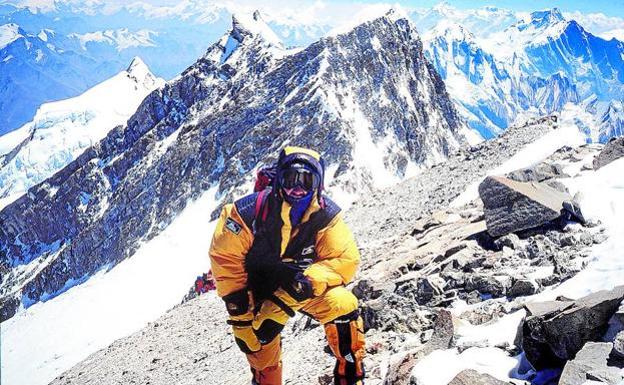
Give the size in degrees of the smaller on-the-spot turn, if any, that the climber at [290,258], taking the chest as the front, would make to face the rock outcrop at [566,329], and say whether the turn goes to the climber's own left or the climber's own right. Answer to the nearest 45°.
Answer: approximately 45° to the climber's own left

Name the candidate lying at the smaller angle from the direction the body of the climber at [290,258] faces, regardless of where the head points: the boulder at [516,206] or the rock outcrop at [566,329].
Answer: the rock outcrop

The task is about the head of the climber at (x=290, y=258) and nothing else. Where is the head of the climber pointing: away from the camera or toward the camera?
toward the camera

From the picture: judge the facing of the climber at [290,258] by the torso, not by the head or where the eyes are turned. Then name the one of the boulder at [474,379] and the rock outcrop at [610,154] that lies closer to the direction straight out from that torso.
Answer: the boulder

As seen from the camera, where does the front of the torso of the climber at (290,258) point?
toward the camera

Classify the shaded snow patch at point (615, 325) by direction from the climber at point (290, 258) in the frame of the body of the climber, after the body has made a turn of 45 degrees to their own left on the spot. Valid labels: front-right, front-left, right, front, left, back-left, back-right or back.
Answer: front

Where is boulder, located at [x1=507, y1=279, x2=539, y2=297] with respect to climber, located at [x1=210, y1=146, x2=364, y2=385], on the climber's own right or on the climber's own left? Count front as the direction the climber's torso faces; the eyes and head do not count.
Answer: on the climber's own left

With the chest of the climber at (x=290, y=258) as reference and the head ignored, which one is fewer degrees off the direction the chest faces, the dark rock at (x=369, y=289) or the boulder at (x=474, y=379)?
the boulder

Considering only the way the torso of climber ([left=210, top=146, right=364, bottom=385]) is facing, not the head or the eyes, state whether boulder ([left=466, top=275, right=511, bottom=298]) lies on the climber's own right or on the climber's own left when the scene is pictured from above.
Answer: on the climber's own left
